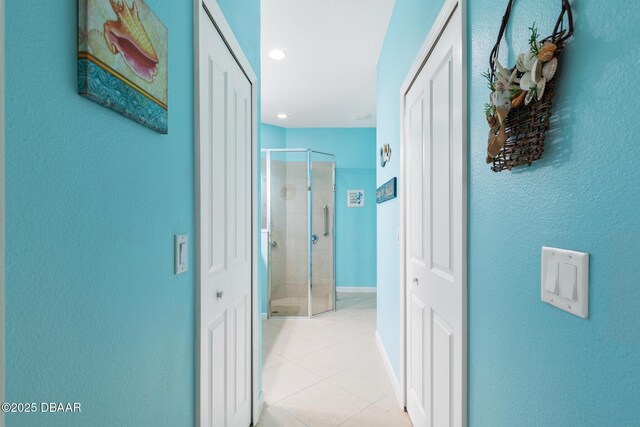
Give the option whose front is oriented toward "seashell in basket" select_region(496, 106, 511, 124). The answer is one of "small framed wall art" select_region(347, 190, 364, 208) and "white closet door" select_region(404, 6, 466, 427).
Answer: the small framed wall art

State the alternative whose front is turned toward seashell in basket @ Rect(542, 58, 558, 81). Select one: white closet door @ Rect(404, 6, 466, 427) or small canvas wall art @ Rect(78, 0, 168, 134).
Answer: the small canvas wall art

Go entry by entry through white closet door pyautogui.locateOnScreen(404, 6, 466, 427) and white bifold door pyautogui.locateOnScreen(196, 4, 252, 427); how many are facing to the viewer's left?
1

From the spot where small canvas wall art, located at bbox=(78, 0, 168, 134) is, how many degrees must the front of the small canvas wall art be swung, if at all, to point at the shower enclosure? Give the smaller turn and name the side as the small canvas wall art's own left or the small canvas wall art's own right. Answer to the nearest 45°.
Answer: approximately 90° to the small canvas wall art's own left

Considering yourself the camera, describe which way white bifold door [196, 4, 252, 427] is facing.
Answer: facing to the right of the viewer

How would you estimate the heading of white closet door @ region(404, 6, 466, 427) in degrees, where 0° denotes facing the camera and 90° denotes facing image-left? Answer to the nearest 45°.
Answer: approximately 90°

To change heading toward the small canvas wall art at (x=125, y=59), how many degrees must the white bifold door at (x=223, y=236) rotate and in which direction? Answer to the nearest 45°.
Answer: approximately 90° to its right
